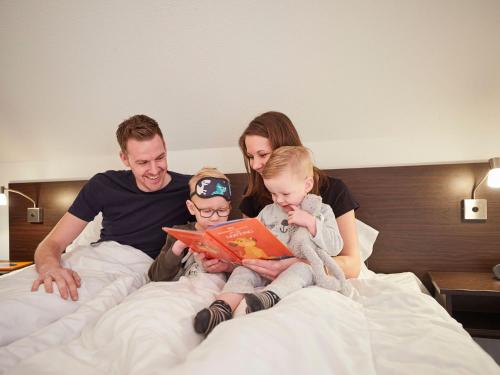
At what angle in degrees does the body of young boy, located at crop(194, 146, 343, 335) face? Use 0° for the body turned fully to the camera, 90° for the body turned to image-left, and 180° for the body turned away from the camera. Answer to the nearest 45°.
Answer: approximately 45°

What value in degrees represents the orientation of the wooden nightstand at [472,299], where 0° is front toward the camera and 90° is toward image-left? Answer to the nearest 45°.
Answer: approximately 0°

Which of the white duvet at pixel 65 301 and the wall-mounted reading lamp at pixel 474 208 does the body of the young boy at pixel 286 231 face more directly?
the white duvet

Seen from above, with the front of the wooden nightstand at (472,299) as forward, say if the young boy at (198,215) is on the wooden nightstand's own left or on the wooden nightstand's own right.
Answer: on the wooden nightstand's own right

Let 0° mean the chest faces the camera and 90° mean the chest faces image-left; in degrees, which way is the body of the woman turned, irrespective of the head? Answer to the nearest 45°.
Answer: approximately 45°

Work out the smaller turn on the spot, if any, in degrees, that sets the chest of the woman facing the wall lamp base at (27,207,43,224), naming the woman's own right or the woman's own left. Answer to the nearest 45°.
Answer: approximately 90° to the woman's own right

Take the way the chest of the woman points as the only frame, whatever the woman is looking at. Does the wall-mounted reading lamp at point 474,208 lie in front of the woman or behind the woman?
behind

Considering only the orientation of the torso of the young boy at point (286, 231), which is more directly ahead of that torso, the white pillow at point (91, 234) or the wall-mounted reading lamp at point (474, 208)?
the white pillow

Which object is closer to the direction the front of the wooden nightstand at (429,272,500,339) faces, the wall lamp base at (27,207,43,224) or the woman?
the woman
